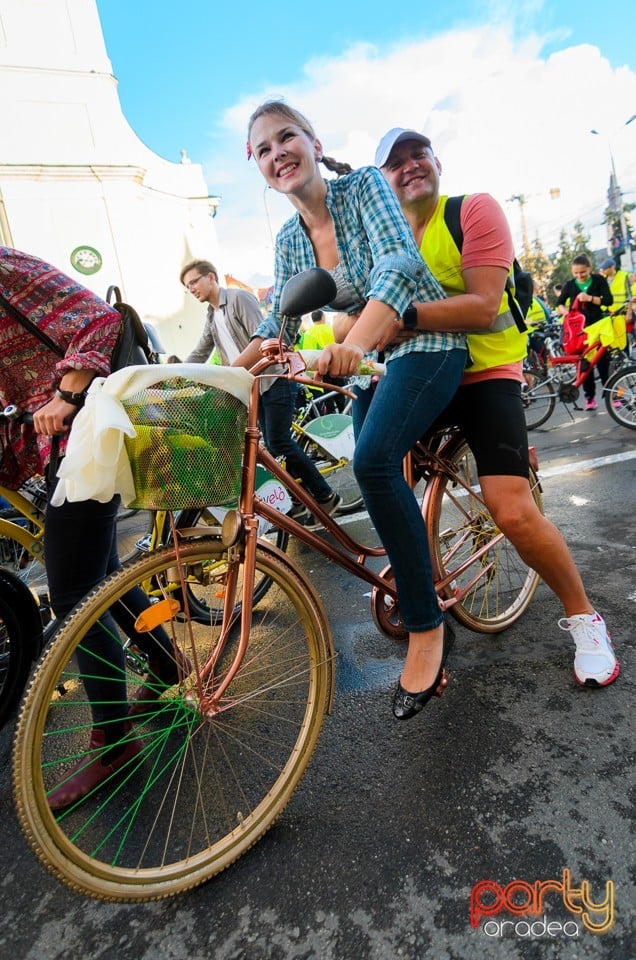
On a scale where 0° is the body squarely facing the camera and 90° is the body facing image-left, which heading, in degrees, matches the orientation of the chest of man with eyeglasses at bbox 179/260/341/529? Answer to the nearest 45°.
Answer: approximately 45°

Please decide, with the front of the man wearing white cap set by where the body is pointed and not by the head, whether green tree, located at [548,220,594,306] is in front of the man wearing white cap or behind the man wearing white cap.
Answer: behind

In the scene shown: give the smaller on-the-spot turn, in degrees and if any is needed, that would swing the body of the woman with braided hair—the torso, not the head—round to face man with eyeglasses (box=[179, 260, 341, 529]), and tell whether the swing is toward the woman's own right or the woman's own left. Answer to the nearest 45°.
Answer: approximately 135° to the woman's own right

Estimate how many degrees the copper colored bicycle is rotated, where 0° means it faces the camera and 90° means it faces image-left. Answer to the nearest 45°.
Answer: approximately 45°

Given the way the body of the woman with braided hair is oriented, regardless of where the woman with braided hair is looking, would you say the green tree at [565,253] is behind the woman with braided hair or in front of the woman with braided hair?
behind

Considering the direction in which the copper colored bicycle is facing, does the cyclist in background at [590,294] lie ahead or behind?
behind
